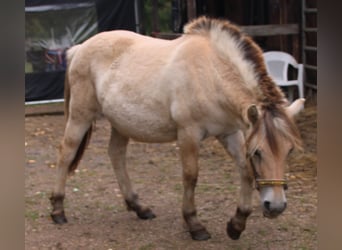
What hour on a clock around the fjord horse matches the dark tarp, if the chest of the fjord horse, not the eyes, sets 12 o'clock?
The dark tarp is roughly at 7 o'clock from the fjord horse.

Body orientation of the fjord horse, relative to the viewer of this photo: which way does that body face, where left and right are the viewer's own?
facing the viewer and to the right of the viewer
